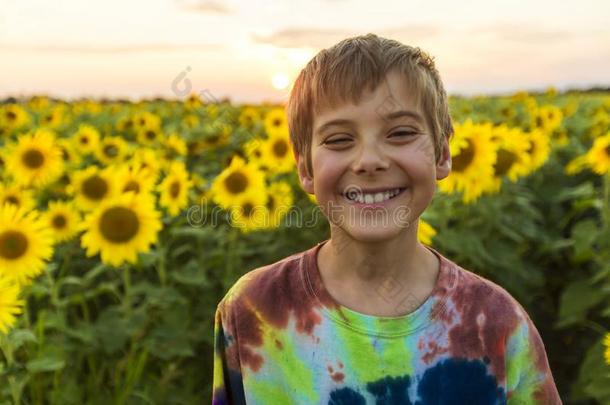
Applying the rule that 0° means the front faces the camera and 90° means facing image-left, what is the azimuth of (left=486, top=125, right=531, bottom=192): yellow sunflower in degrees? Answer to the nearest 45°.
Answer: approximately 45°

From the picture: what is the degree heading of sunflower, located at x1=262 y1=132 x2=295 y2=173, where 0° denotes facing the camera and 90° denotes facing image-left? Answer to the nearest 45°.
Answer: approximately 0°

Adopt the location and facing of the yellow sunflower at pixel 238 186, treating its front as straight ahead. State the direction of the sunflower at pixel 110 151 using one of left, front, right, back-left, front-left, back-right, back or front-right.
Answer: back-right

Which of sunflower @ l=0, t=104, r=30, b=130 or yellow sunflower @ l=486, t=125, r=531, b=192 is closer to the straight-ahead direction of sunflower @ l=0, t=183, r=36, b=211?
the yellow sunflower

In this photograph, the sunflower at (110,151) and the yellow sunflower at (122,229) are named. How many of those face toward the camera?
2

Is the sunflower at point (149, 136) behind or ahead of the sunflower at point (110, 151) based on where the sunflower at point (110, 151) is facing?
behind

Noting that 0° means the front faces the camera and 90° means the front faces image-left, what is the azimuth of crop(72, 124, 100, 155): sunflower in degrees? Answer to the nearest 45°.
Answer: approximately 0°

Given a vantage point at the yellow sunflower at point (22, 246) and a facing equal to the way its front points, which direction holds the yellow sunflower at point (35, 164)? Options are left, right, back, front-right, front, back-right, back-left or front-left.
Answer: back
